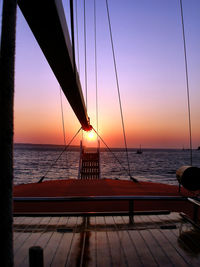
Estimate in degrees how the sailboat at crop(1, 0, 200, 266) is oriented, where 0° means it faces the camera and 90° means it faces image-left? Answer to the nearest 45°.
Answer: approximately 0°
